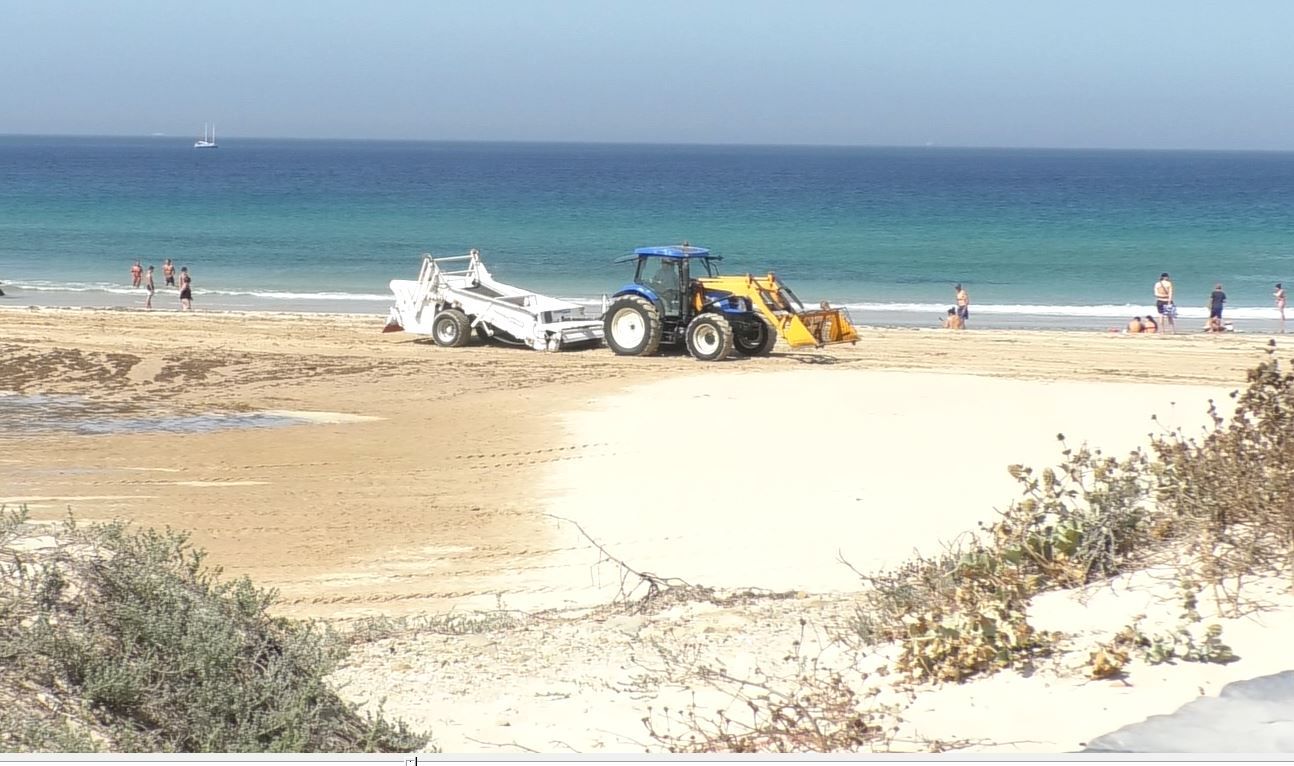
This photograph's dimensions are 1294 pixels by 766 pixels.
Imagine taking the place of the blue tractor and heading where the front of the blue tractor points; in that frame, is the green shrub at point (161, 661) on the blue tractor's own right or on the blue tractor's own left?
on the blue tractor's own right

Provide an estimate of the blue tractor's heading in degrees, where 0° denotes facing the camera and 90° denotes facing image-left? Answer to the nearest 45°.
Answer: approximately 315°

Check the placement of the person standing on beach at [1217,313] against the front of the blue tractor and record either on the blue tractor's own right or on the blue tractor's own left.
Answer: on the blue tractor's own left

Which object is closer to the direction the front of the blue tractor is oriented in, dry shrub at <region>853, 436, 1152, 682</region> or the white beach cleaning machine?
the dry shrub

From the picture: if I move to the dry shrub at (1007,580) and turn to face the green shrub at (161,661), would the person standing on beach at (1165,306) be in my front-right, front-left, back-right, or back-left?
back-right

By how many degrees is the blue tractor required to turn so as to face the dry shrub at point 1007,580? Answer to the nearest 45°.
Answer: approximately 45° to its right
